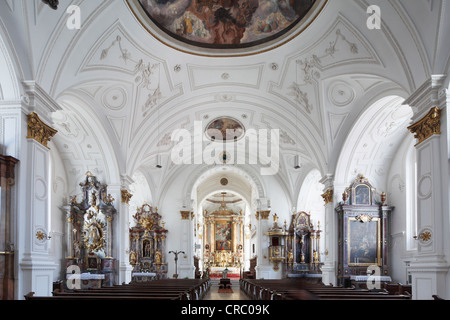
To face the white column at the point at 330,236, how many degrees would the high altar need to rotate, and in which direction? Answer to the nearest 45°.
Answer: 0° — it already faces it

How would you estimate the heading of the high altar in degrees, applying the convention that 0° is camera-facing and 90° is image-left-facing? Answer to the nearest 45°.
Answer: approximately 0°

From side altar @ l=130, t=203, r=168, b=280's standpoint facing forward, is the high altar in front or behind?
behind
